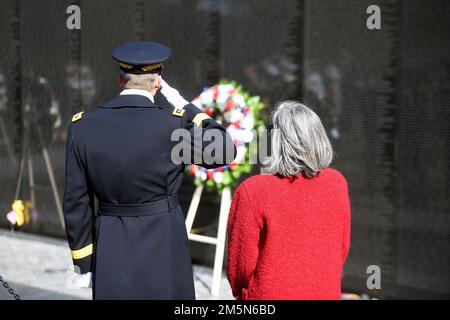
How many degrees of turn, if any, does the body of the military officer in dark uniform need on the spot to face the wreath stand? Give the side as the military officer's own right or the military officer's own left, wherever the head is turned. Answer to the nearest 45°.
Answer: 0° — they already face it

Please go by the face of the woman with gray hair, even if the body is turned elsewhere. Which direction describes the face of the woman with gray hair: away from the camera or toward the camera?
away from the camera

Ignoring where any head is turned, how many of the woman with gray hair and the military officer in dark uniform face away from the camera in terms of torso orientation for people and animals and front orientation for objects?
2

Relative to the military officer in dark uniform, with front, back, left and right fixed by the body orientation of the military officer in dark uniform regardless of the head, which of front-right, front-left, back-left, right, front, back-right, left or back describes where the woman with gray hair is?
back-right

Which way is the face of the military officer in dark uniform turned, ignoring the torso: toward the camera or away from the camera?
away from the camera

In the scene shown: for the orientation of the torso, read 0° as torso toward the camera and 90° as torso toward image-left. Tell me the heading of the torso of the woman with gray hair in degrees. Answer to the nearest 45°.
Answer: approximately 180°

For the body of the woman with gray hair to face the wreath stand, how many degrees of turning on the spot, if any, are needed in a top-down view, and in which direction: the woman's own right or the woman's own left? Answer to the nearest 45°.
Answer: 0° — they already face it

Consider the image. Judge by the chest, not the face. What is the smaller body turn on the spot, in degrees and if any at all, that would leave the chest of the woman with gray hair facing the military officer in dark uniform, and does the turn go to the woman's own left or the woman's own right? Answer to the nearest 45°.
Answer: approximately 45° to the woman's own left

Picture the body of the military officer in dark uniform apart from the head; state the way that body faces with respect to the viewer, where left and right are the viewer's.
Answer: facing away from the viewer

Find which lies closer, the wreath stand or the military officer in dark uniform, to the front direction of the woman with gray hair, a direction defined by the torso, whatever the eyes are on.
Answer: the wreath stand

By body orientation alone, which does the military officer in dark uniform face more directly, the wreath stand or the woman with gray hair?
the wreath stand
